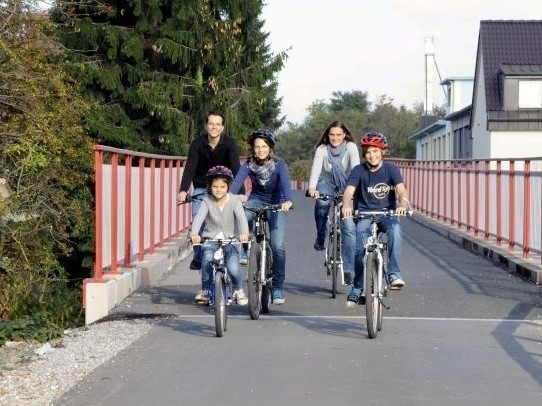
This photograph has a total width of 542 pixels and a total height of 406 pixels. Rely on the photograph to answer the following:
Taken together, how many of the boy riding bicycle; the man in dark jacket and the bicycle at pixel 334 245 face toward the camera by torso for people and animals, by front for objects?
3

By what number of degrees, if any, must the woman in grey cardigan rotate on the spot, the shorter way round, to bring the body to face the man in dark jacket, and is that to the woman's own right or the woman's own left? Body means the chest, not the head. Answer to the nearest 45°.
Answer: approximately 45° to the woman's own right

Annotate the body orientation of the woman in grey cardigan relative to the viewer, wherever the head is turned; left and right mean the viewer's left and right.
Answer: facing the viewer

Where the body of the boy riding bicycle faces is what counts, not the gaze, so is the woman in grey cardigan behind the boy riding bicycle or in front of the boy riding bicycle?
behind

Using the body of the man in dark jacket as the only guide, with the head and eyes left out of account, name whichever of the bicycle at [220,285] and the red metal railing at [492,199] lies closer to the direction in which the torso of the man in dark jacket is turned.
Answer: the bicycle

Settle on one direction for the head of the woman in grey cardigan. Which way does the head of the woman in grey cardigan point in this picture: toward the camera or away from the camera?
toward the camera

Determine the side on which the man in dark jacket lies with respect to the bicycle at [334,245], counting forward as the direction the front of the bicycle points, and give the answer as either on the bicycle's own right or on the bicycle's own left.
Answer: on the bicycle's own right

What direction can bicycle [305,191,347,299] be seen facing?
toward the camera

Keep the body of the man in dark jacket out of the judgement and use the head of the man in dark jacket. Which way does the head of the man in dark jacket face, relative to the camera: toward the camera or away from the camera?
toward the camera

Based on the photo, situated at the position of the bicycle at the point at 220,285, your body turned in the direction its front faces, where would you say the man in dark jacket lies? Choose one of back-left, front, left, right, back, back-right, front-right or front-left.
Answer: back

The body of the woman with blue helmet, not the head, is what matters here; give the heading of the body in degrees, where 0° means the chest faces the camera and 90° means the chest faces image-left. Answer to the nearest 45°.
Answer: approximately 0°

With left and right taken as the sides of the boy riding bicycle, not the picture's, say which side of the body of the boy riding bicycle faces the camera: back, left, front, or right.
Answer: front
